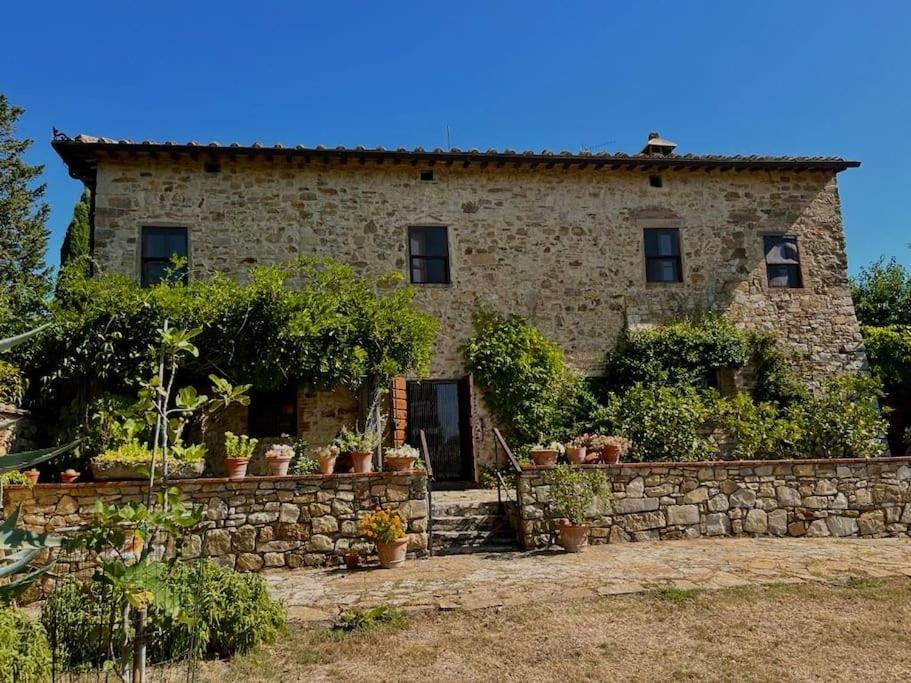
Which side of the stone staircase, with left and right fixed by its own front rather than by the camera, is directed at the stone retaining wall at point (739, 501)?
left

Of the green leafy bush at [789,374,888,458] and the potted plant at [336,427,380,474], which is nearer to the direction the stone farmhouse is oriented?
the potted plant

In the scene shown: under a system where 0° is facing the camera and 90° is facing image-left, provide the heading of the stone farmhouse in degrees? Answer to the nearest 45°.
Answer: approximately 0°

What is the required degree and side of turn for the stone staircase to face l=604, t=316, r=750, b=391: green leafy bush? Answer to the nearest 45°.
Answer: approximately 135° to its left

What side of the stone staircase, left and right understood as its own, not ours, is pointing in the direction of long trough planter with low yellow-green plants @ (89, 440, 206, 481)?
right

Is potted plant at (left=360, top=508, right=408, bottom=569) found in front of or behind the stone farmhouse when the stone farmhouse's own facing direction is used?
in front

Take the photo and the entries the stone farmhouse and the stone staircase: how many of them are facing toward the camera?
2
